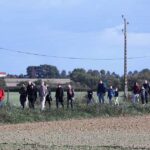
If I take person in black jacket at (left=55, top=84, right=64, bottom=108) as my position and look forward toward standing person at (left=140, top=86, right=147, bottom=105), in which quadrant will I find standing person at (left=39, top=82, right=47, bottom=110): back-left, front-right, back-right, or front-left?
back-right

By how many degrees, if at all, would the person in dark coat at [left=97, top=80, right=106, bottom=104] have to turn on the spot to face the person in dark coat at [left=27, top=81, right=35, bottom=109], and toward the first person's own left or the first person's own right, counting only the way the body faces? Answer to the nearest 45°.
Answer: approximately 45° to the first person's own right

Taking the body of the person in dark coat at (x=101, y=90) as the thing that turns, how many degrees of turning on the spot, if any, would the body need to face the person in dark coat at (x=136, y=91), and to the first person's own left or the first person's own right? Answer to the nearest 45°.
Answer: approximately 135° to the first person's own left

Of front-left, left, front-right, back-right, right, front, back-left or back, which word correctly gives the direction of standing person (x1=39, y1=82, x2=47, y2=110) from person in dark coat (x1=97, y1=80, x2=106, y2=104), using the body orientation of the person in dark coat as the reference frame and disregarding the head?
front-right

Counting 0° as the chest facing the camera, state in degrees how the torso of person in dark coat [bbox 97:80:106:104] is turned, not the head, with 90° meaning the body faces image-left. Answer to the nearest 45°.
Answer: approximately 0°

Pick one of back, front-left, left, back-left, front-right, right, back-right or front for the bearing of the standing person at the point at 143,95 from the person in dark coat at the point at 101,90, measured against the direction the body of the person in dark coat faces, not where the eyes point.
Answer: back-left
